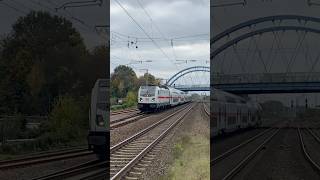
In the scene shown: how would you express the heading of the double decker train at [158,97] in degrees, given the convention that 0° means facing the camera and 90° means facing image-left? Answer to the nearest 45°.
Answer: approximately 45°
